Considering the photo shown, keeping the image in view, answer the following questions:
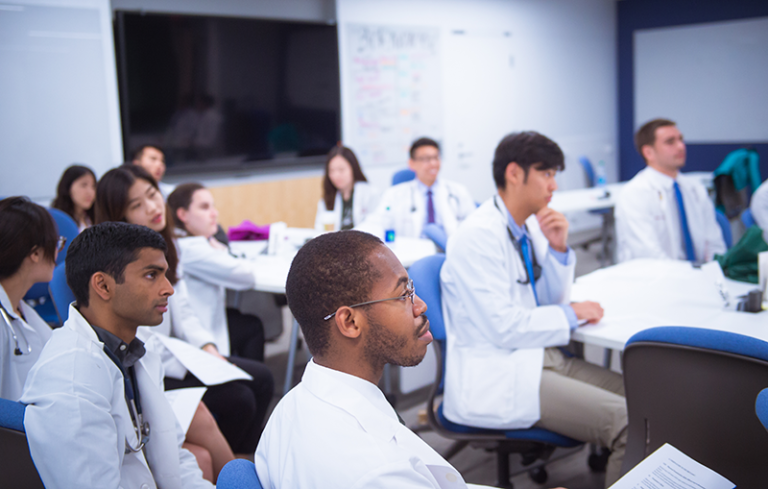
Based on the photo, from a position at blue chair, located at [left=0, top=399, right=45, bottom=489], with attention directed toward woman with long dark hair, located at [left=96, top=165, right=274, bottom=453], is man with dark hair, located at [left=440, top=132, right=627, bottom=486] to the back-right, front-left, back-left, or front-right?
front-right

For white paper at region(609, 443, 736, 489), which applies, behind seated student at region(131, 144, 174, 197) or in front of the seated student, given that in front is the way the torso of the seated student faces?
in front

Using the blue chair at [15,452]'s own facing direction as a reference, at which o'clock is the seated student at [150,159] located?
The seated student is roughly at 11 o'clock from the blue chair.

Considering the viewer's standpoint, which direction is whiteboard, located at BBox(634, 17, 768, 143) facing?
facing the viewer and to the left of the viewer

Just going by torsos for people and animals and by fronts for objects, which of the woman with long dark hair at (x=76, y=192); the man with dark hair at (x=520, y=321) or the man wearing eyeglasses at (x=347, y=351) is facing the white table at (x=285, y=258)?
the woman with long dark hair

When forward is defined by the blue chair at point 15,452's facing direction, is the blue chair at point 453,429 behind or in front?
in front

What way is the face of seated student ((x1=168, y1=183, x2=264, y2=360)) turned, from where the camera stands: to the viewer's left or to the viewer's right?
to the viewer's right

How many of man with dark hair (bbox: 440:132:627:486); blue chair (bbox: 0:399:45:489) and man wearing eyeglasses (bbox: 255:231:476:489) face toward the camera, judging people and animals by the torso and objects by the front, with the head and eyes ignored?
0

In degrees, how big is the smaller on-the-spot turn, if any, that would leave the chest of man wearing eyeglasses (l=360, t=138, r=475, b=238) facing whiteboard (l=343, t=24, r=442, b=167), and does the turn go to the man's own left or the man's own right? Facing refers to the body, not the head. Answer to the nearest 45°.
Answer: approximately 180°

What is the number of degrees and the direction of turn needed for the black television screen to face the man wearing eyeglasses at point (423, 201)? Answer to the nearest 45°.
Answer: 0° — it already faces them

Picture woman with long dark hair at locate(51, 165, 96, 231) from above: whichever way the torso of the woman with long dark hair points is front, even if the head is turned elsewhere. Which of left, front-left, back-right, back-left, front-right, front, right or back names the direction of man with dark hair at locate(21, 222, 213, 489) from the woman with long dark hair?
front-right
